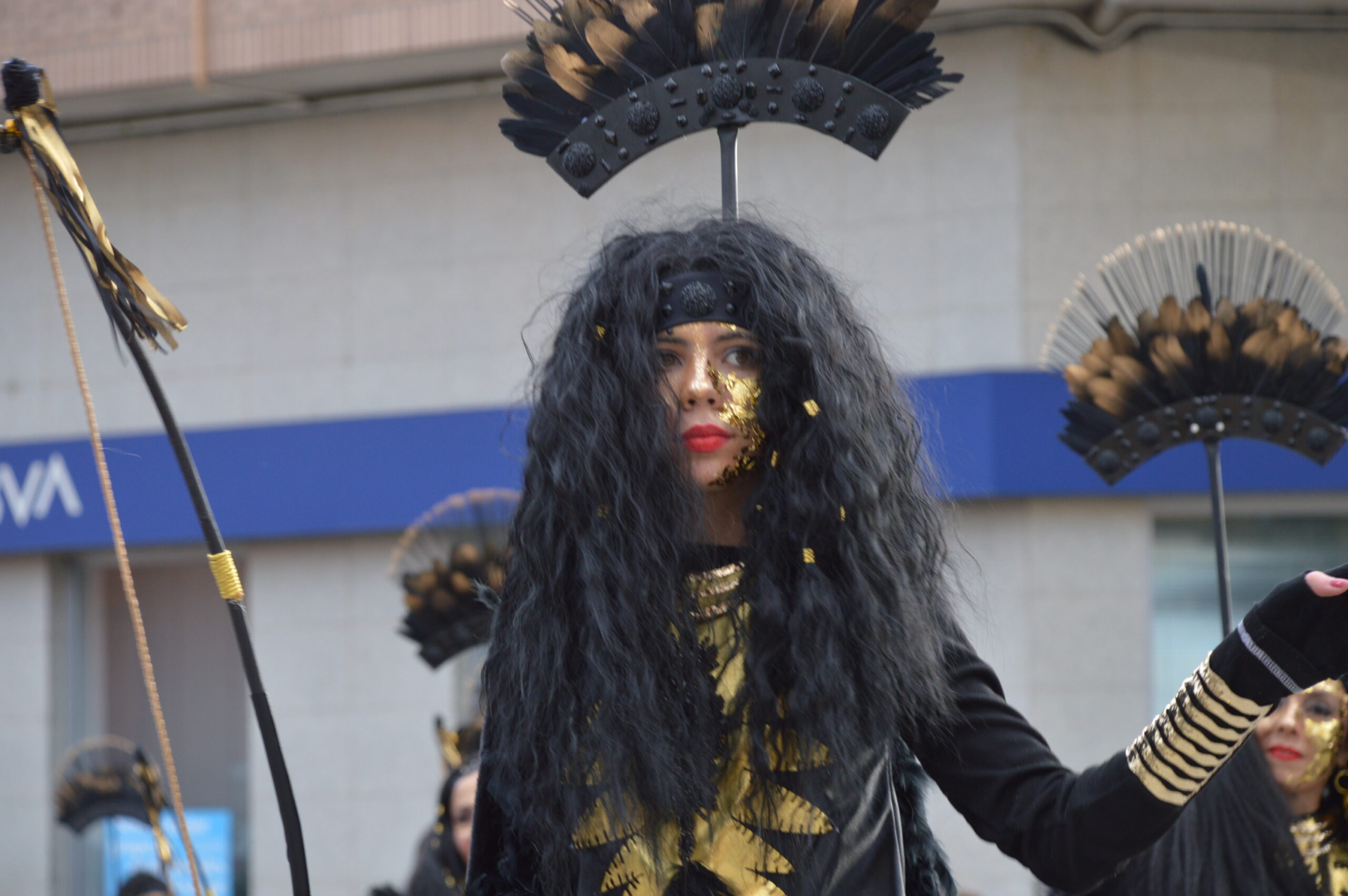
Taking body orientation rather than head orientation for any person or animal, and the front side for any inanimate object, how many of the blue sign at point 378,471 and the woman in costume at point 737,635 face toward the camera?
2

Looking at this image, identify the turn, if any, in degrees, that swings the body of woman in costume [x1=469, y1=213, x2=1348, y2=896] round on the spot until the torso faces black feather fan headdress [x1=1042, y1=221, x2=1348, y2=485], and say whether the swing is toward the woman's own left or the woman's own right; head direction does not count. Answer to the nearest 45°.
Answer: approximately 135° to the woman's own left

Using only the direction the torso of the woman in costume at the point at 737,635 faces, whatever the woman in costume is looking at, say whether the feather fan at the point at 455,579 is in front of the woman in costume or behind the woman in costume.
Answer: behind

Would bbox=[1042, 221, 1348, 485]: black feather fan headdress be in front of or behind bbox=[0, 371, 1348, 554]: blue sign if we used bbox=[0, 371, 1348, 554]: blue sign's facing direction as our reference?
in front
